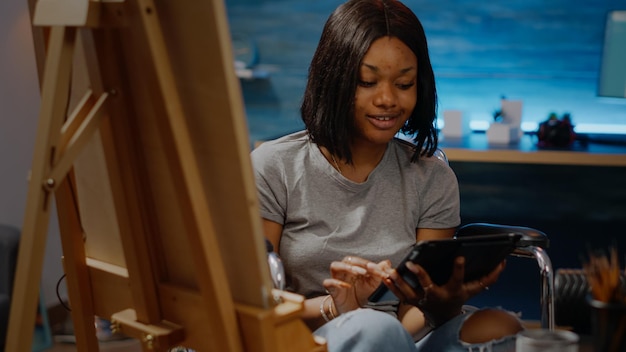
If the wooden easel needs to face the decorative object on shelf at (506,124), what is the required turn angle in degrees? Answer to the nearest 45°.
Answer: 0° — it already faces it

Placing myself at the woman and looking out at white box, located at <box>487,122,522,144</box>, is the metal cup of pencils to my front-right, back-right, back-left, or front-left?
back-right

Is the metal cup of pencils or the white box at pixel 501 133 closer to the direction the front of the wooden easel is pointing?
the white box

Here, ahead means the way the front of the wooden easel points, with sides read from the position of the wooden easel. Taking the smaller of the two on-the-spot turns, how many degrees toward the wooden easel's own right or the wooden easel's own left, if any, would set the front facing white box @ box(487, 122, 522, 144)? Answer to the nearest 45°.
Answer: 0° — it already faces it

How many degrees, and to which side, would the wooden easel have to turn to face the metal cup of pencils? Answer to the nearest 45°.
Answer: approximately 45° to its right

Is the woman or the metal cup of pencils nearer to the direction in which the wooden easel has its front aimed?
the woman

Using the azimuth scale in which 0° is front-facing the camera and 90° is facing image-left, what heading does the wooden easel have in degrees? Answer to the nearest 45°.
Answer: approximately 225°

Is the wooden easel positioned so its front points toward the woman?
yes

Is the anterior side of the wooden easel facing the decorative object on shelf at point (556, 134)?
yes
